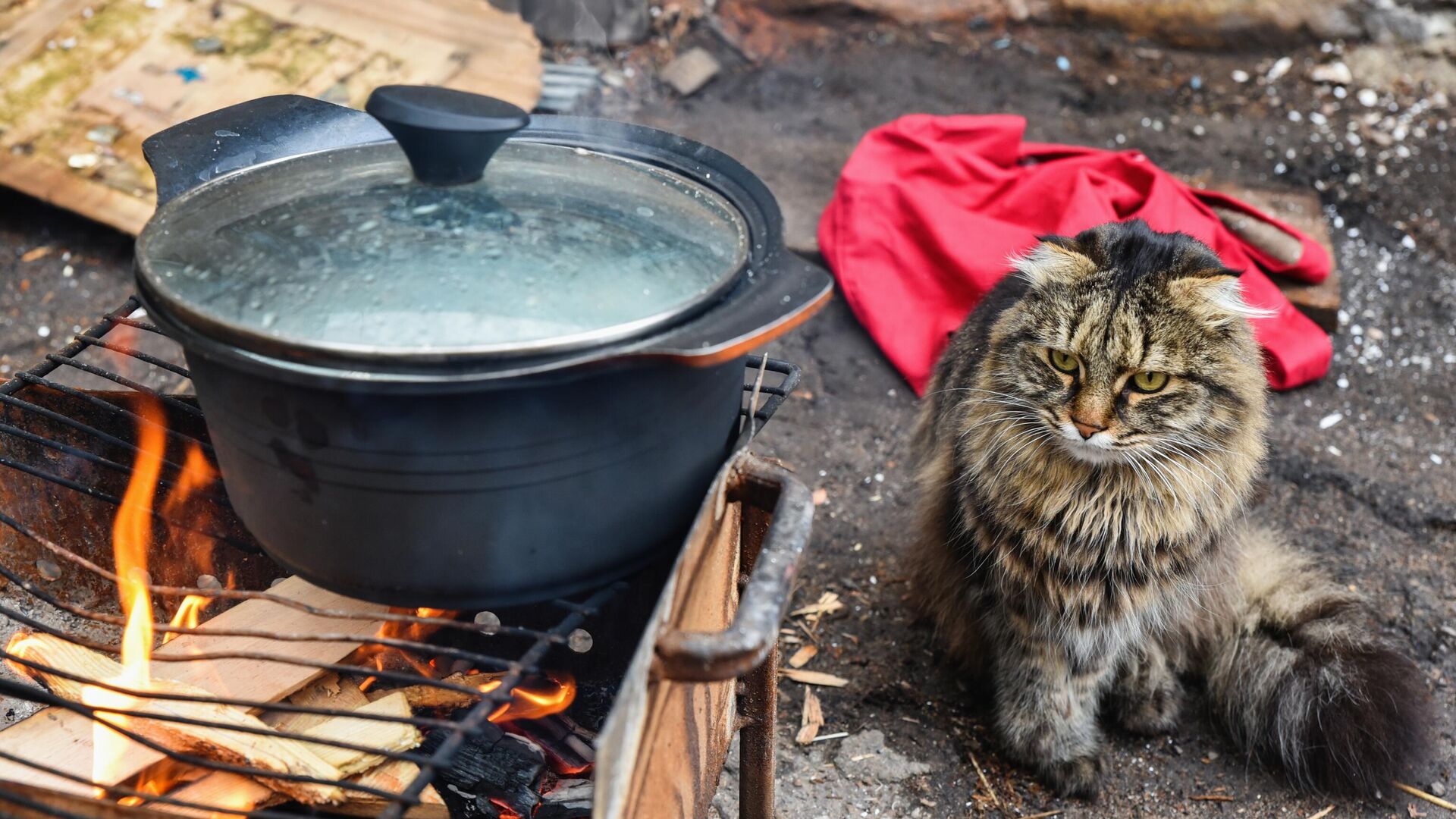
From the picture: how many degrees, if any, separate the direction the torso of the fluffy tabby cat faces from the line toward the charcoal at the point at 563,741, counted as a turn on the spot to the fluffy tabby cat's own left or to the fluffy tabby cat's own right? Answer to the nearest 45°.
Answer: approximately 45° to the fluffy tabby cat's own right

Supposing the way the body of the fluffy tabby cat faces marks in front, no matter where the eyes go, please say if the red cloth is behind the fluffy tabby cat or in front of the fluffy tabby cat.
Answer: behind

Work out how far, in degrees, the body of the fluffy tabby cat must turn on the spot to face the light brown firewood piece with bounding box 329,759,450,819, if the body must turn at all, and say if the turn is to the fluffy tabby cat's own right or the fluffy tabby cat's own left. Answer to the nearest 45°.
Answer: approximately 45° to the fluffy tabby cat's own right

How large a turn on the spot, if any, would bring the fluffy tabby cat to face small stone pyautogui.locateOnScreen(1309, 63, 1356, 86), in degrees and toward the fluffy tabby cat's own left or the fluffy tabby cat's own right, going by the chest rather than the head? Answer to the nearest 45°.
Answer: approximately 180°

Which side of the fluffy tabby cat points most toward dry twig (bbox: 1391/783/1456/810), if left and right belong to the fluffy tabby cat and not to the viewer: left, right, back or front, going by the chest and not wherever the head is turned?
left

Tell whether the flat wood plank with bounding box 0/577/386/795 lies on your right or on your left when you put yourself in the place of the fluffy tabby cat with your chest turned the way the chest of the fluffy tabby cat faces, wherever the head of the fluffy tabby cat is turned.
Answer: on your right

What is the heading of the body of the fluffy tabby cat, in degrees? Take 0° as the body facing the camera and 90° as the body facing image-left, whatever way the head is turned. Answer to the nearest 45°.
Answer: approximately 0°
